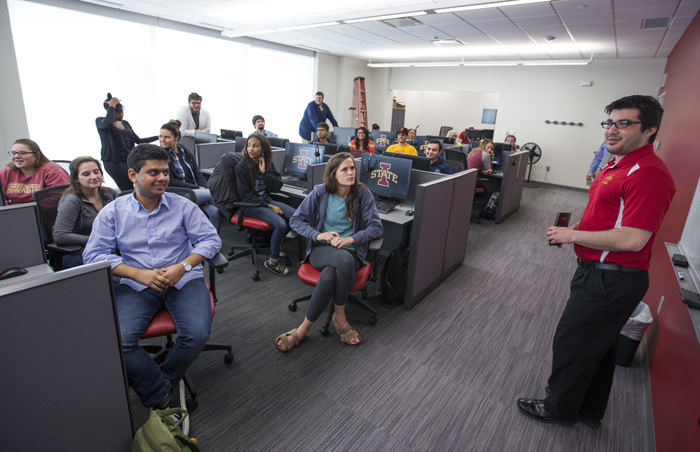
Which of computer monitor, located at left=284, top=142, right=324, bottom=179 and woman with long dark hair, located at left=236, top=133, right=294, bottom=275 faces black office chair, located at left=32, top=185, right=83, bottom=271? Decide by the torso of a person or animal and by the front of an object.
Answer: the computer monitor

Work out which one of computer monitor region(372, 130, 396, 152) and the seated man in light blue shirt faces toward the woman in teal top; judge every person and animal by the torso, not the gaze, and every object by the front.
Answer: the computer monitor

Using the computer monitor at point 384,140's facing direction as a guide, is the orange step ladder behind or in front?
behind

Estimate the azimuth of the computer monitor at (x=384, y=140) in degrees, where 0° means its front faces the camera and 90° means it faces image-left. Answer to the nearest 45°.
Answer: approximately 0°

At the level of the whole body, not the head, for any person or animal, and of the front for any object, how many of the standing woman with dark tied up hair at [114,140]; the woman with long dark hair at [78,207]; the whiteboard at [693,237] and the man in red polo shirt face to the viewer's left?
2

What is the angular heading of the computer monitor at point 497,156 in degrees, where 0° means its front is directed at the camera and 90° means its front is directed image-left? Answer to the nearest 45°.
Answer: approximately 45°

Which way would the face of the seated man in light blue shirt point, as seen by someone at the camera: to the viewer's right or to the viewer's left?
to the viewer's right

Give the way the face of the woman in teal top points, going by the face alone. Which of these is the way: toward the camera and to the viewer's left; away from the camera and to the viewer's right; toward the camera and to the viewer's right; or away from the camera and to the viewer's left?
toward the camera and to the viewer's right

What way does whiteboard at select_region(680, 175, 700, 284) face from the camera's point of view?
to the viewer's left

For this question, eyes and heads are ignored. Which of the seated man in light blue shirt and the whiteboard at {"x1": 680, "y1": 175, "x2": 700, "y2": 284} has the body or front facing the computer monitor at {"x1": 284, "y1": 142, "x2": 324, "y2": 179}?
the whiteboard

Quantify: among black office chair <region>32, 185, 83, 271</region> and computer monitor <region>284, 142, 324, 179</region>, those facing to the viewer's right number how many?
1

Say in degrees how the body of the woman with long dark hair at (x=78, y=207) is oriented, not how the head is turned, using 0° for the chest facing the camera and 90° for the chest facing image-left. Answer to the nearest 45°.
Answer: approximately 315°
